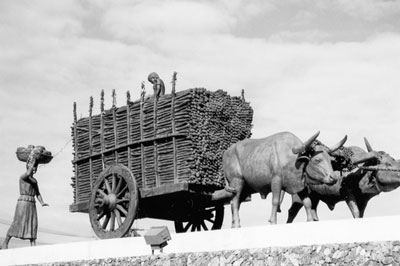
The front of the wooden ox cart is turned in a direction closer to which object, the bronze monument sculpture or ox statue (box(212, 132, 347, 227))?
the ox statue

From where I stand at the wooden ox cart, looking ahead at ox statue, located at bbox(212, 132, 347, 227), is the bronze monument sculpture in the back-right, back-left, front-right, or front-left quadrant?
back-right

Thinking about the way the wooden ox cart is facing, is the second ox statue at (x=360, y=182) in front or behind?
in front

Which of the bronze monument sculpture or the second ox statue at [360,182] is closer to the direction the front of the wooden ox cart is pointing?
the second ox statue

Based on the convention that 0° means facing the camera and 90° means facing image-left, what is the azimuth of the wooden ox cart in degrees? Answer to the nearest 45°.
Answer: approximately 315°
